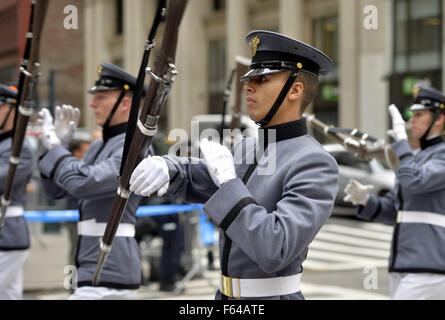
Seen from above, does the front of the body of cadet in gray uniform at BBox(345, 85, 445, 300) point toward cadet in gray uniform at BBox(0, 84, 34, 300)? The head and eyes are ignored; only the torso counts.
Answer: yes

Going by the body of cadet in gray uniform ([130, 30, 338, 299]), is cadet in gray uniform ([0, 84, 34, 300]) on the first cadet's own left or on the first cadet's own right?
on the first cadet's own right

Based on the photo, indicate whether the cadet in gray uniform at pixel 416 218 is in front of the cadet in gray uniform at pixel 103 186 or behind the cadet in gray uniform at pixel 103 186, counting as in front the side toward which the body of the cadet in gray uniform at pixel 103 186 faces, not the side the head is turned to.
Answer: behind

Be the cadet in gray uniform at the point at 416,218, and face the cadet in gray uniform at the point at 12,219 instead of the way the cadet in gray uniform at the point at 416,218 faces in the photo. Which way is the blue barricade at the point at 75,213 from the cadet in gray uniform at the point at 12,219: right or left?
right

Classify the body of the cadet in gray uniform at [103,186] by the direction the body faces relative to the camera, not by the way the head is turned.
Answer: to the viewer's left

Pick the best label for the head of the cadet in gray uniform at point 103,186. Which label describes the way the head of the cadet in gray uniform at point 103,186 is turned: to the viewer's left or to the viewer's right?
to the viewer's left

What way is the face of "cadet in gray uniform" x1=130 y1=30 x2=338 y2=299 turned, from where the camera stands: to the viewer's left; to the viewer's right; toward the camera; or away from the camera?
to the viewer's left

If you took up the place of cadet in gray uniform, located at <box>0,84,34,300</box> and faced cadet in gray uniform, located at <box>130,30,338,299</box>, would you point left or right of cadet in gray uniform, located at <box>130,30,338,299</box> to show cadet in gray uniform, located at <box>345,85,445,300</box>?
left

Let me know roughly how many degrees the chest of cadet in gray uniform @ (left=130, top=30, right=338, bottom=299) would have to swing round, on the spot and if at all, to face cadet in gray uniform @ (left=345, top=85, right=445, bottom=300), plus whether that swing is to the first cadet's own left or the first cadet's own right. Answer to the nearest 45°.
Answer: approximately 180°

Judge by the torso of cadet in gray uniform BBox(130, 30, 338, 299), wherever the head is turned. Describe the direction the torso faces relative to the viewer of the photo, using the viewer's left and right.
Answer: facing the viewer and to the left of the viewer

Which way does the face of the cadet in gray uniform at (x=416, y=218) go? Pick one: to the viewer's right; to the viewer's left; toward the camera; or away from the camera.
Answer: to the viewer's left

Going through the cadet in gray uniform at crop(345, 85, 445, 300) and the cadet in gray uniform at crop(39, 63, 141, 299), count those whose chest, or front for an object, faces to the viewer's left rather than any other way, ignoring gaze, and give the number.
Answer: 2

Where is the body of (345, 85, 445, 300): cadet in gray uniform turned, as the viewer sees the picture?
to the viewer's left
